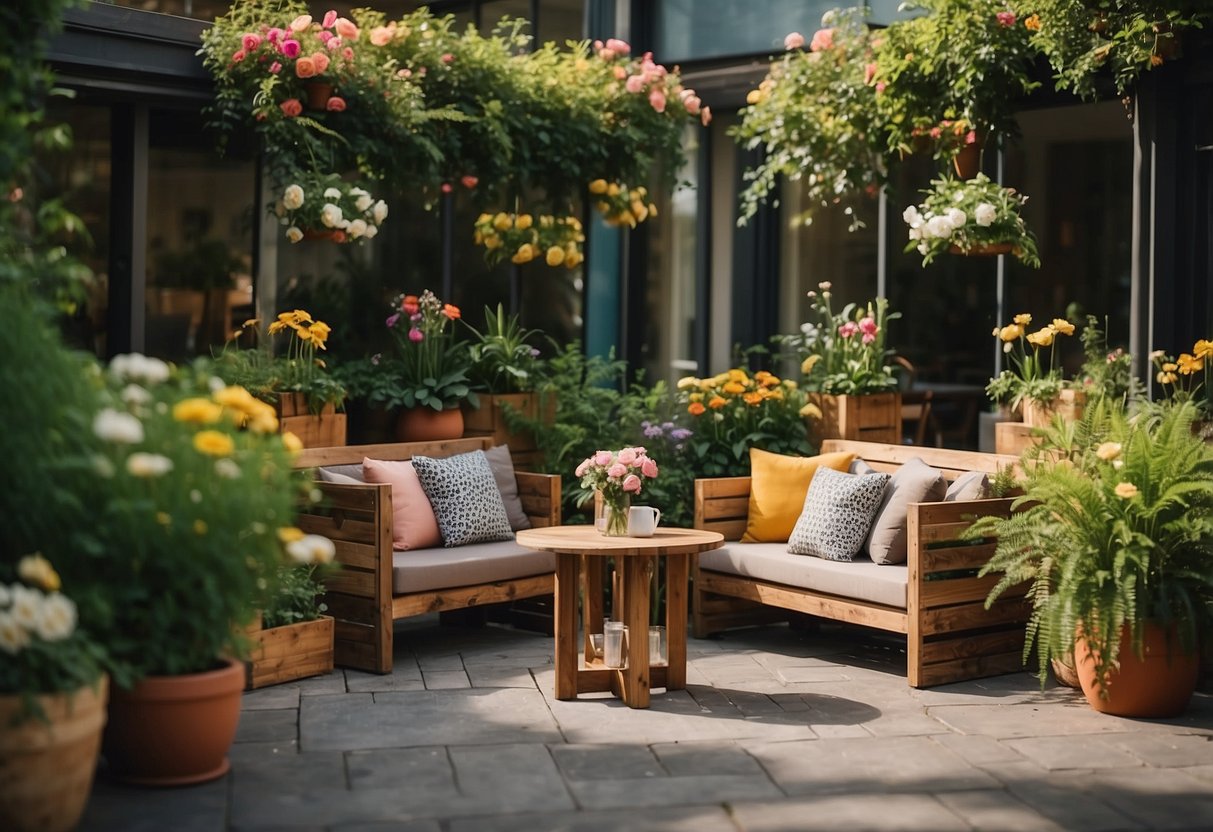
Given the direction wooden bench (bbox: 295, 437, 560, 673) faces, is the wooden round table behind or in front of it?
in front

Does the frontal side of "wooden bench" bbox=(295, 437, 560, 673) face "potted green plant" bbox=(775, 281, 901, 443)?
no

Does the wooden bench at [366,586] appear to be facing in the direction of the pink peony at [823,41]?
no

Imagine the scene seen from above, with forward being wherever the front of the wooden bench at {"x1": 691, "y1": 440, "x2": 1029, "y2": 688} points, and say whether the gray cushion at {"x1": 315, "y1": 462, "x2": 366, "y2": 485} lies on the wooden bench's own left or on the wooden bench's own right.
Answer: on the wooden bench's own right

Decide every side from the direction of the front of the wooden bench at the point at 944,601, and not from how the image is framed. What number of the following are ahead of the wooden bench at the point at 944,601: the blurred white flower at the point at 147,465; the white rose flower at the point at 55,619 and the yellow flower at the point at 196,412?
3

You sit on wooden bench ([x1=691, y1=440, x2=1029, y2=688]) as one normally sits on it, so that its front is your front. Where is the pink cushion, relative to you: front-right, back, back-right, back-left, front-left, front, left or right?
front-right

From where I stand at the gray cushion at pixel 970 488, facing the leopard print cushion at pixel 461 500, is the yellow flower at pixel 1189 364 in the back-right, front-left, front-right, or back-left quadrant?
back-right

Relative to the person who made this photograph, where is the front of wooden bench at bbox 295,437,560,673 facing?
facing the viewer and to the right of the viewer

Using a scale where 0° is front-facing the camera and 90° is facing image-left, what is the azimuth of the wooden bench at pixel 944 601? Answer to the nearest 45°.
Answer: approximately 45°

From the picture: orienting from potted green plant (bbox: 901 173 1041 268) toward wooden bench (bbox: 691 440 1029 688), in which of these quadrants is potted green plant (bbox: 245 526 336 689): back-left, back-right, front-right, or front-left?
front-right

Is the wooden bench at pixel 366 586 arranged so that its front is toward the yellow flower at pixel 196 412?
no

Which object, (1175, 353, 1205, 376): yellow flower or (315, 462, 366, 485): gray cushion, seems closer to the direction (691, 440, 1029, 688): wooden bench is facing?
the gray cushion

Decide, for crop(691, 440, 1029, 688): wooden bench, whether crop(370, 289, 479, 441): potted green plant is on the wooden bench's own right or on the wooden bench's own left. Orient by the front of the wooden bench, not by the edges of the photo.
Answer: on the wooden bench's own right

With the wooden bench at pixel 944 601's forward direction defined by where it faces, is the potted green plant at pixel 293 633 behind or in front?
in front

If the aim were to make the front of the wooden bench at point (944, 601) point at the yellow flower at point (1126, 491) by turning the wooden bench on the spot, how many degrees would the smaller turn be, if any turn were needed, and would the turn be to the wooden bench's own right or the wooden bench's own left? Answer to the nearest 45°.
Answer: approximately 90° to the wooden bench's own left

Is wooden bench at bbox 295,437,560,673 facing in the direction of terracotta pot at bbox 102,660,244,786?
no

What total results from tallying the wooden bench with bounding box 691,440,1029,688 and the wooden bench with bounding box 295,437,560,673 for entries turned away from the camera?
0
